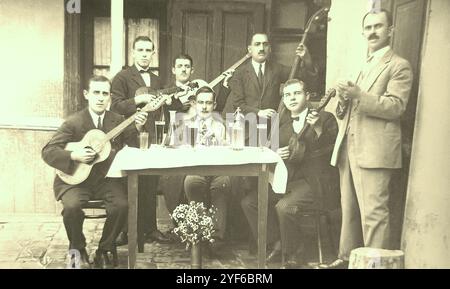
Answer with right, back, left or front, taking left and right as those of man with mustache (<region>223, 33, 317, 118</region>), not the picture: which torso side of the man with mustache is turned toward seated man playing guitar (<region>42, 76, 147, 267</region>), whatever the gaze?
right

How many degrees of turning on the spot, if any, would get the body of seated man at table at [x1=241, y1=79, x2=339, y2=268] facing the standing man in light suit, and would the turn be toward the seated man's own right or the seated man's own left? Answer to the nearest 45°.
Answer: approximately 135° to the seated man's own left

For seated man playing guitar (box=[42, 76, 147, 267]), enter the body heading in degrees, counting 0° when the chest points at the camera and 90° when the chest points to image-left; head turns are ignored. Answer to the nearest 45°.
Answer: approximately 0°

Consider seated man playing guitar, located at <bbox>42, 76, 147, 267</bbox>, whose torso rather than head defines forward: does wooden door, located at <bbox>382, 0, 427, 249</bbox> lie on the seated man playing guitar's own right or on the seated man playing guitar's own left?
on the seated man playing guitar's own left

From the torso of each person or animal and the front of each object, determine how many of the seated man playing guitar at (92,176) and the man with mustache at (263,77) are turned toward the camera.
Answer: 2

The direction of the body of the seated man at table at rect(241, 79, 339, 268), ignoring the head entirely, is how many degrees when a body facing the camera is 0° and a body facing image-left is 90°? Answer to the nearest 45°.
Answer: approximately 45°

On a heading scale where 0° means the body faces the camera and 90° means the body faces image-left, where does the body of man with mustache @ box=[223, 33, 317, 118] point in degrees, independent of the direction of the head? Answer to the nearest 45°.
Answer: approximately 0°
